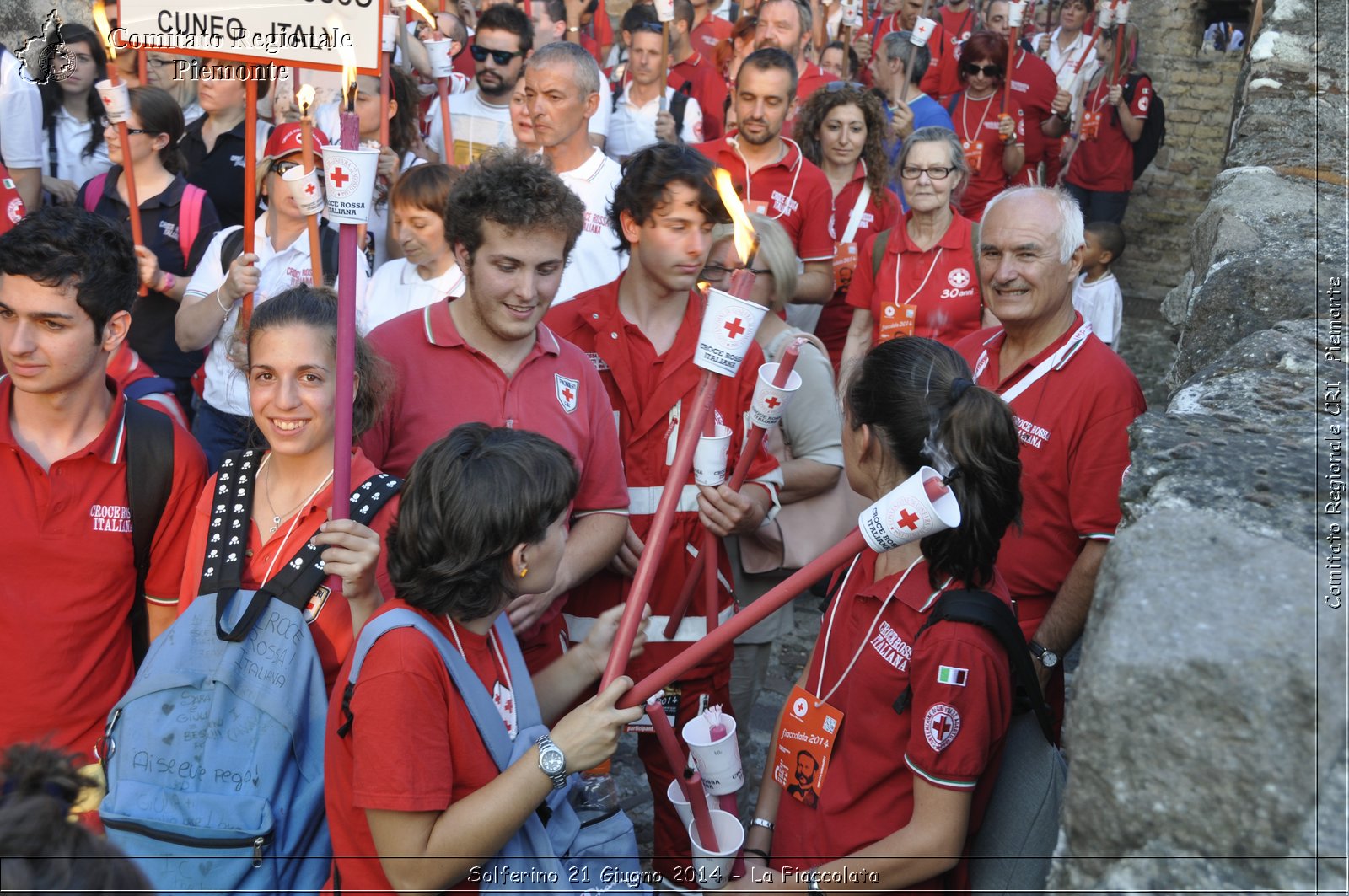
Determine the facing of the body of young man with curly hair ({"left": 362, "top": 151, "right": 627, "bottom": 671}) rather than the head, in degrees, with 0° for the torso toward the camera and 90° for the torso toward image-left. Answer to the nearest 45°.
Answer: approximately 0°

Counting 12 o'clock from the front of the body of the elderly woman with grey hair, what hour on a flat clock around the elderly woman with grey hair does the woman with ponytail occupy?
The woman with ponytail is roughly at 12 o'clock from the elderly woman with grey hair.

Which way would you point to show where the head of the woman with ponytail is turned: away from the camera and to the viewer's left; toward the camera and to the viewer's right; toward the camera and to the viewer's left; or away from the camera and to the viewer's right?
away from the camera and to the viewer's left

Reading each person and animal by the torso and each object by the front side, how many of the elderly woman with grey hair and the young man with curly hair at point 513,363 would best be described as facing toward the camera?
2

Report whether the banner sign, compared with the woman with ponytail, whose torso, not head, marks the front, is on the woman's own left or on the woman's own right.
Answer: on the woman's own right

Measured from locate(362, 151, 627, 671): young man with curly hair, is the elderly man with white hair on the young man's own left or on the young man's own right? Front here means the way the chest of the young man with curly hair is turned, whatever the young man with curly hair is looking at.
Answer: on the young man's own left
